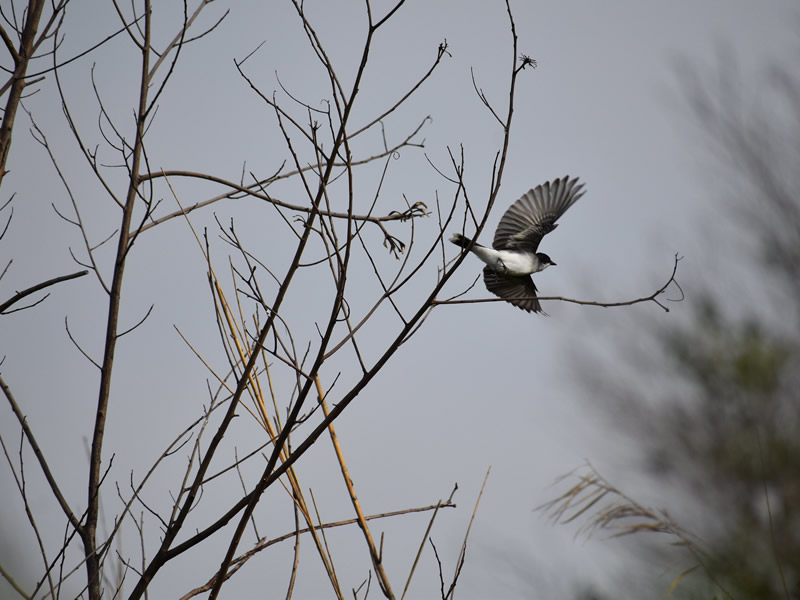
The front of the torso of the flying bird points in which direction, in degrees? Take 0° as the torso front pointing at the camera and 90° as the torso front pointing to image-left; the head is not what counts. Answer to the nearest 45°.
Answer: approximately 270°
